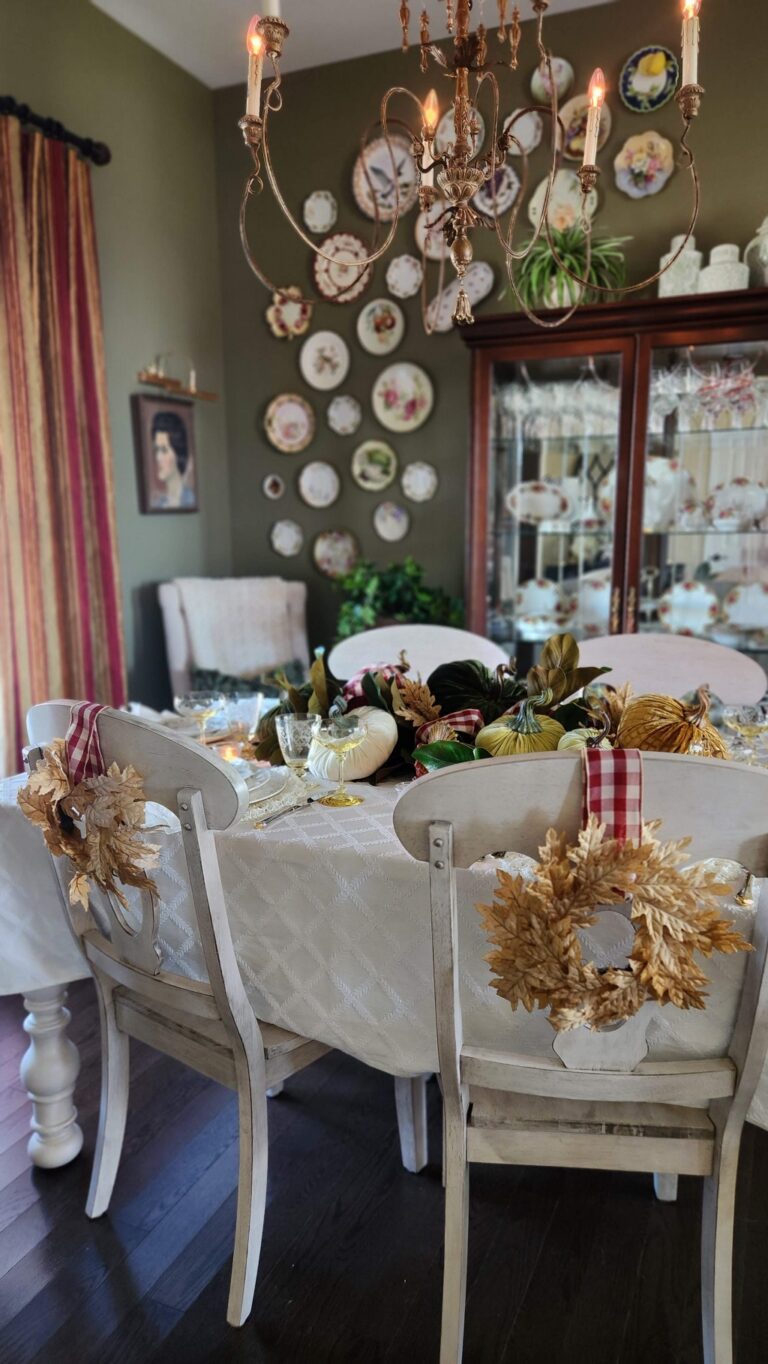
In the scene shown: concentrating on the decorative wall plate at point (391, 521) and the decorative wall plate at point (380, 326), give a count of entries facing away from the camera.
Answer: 0

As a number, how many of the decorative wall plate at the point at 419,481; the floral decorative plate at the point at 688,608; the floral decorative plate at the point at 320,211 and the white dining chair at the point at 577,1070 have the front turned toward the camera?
3

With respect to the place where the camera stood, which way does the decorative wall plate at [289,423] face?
facing the viewer

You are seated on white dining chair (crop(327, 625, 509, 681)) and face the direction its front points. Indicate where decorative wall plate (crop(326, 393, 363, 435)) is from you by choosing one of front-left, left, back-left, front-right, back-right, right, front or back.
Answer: back

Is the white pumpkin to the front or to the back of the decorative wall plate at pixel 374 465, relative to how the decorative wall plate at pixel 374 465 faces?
to the front

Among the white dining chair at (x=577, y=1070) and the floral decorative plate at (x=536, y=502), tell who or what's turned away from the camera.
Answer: the white dining chair

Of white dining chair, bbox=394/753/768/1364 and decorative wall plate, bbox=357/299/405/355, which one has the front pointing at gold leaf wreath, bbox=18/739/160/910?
the decorative wall plate

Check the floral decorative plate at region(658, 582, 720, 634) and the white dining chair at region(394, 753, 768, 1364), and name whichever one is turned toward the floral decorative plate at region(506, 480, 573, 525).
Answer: the white dining chair

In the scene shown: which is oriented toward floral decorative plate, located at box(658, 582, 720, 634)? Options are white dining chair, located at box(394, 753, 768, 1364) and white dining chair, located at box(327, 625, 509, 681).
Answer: white dining chair, located at box(394, 753, 768, 1364)

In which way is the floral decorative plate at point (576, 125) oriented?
toward the camera

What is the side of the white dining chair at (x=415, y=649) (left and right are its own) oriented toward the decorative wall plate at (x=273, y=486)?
back

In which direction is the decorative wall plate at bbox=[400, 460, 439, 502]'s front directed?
toward the camera

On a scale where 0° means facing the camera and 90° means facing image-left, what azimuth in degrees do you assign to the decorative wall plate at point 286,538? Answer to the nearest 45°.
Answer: approximately 0°
